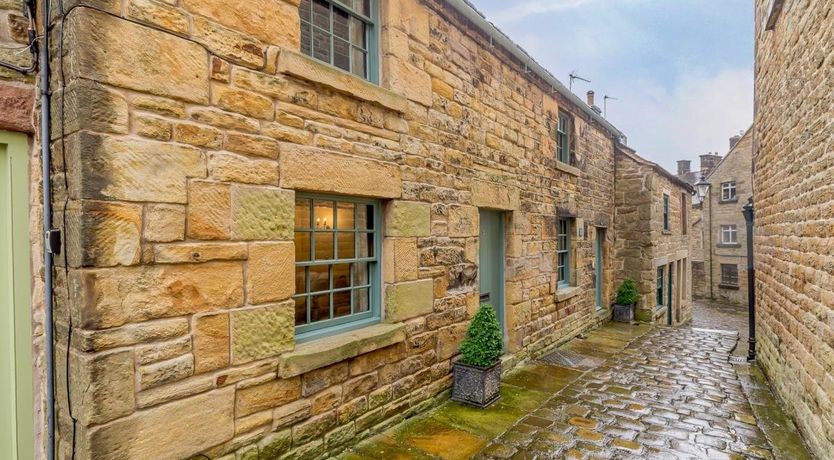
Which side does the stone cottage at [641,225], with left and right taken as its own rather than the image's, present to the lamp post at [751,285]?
front

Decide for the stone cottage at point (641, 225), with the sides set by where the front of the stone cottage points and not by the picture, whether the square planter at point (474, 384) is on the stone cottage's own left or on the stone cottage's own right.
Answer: on the stone cottage's own right

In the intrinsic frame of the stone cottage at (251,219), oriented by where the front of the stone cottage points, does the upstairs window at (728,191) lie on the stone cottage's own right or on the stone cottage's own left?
on the stone cottage's own left

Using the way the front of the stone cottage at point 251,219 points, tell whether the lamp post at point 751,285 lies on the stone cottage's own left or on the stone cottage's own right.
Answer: on the stone cottage's own left

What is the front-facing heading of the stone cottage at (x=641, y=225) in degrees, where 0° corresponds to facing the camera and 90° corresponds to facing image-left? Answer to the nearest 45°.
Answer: approximately 315°

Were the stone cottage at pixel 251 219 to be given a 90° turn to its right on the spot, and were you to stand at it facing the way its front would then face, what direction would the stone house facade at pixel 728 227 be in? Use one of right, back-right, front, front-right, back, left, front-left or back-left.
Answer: back

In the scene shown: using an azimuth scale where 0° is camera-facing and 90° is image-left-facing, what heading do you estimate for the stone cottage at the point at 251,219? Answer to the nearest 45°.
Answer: approximately 315°

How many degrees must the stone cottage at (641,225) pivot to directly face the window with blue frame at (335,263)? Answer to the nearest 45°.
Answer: approximately 45° to its right
